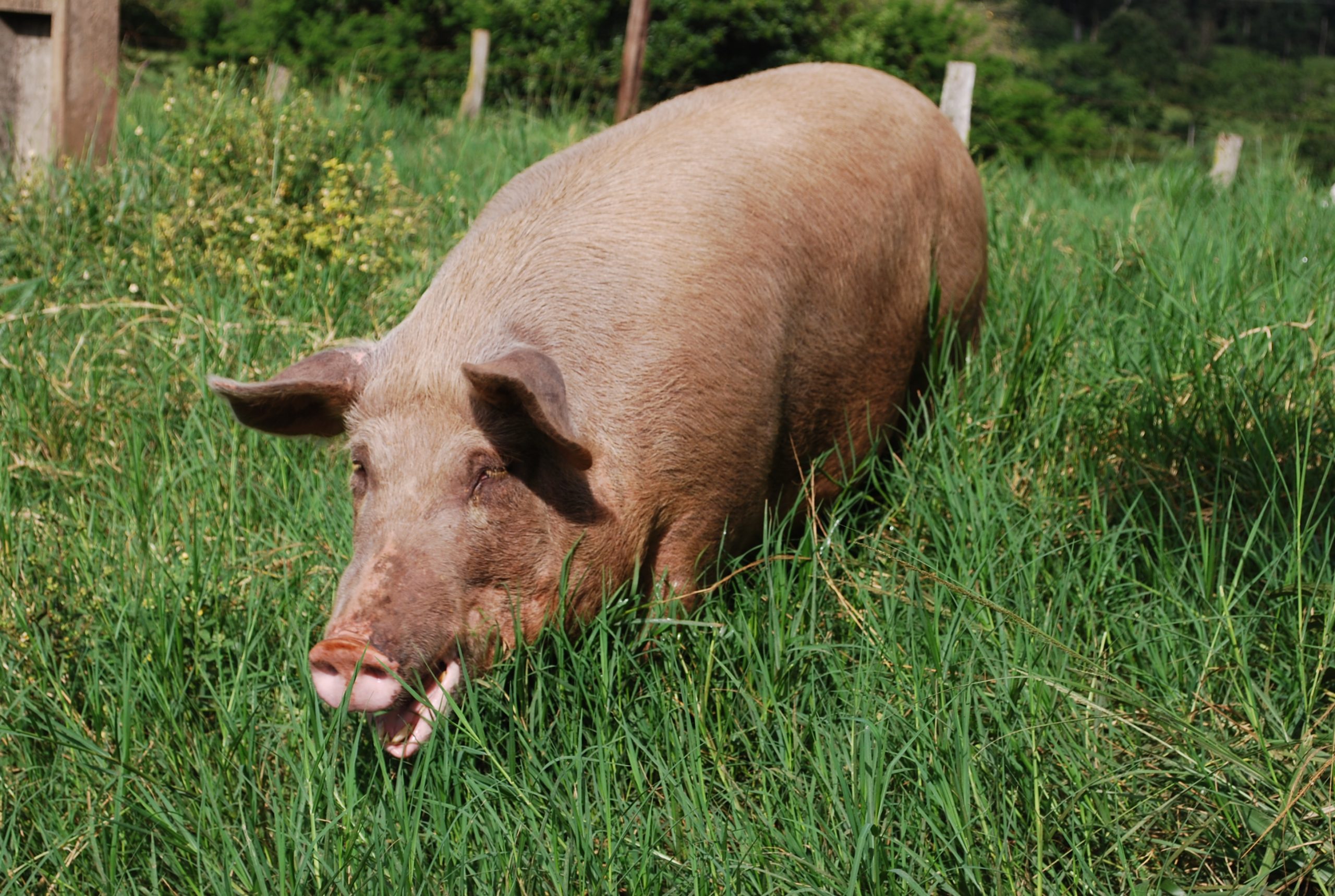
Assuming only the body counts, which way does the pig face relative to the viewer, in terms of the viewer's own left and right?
facing the viewer and to the left of the viewer

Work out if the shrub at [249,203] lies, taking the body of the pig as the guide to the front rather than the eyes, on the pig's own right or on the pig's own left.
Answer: on the pig's own right

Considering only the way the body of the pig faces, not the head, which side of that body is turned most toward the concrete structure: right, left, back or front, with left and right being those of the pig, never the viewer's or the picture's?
right

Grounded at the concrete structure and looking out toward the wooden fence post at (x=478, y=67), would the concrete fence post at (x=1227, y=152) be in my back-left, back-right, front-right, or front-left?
front-right

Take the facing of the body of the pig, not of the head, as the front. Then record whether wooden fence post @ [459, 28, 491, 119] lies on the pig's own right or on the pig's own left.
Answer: on the pig's own right

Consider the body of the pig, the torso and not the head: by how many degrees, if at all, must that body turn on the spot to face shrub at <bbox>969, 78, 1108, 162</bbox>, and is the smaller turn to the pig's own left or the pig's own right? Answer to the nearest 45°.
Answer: approximately 135° to the pig's own right

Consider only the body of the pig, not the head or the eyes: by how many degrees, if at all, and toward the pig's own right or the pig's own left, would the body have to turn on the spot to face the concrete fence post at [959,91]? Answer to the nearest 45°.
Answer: approximately 135° to the pig's own right

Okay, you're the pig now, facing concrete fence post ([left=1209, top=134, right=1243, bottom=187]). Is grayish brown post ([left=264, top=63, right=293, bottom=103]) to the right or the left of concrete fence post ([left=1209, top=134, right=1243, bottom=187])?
left

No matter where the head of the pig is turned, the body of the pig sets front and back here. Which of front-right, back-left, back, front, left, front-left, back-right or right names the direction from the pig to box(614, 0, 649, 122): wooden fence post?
back-right
